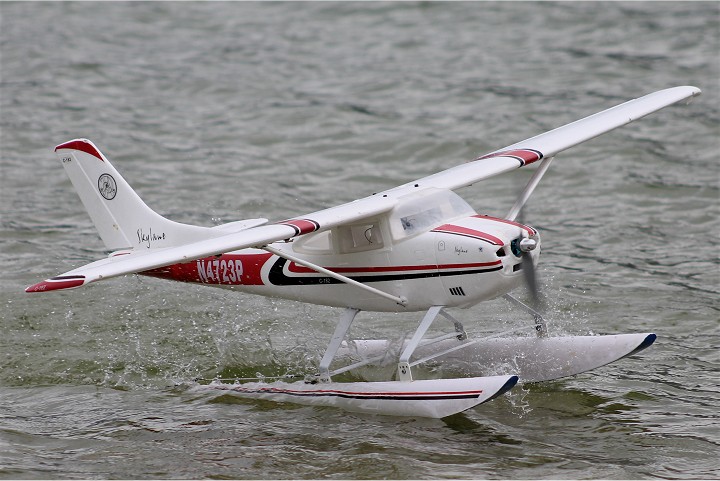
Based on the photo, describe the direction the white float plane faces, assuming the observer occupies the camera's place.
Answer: facing the viewer and to the right of the viewer
